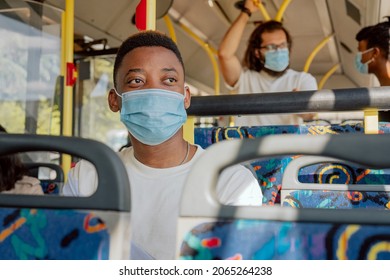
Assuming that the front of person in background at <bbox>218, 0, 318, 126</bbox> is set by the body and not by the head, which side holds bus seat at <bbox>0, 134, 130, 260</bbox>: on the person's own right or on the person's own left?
on the person's own right

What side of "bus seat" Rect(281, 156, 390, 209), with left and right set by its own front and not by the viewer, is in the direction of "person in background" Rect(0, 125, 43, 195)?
right

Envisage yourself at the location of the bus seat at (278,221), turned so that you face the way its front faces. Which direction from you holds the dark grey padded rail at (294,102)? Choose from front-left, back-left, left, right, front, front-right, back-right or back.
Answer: back

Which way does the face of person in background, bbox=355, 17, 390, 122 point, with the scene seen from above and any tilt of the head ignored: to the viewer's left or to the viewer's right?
to the viewer's left
